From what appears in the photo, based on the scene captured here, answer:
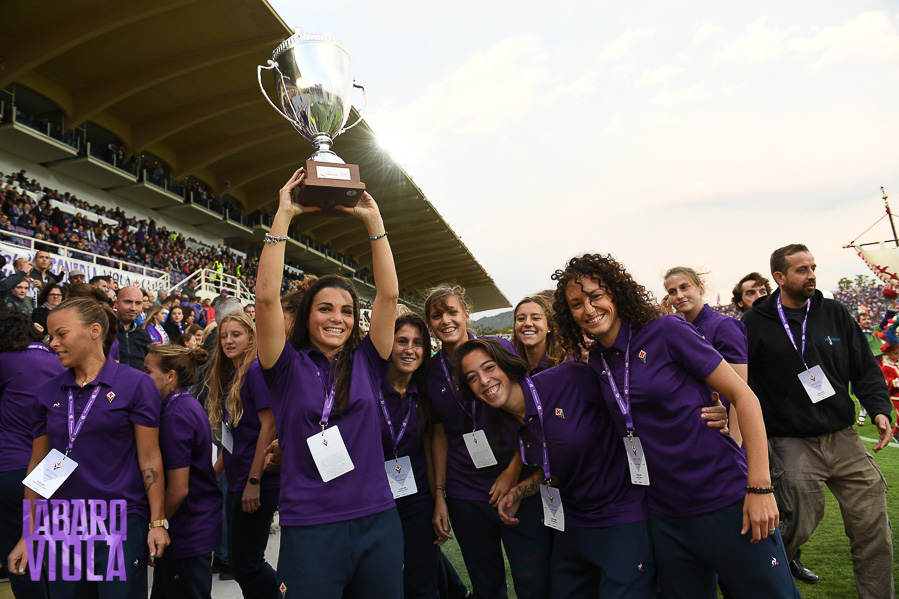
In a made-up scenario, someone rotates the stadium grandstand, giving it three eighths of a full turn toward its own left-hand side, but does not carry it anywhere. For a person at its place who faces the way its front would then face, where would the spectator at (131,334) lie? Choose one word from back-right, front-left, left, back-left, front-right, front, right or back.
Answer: back

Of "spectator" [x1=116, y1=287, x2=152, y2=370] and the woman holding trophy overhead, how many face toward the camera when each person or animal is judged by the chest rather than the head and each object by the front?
2

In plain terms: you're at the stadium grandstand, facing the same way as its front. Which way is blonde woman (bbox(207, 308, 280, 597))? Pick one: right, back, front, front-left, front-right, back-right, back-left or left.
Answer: front-right

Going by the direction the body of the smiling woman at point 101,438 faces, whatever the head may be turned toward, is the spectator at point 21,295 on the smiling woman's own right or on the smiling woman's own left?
on the smiling woman's own right

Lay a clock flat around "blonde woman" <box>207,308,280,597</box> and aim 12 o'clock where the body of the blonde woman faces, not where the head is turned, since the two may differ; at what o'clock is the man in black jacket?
The man in black jacket is roughly at 8 o'clock from the blonde woman.

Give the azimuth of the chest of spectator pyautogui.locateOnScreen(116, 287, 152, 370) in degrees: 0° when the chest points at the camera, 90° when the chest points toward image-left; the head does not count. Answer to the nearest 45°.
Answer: approximately 0°

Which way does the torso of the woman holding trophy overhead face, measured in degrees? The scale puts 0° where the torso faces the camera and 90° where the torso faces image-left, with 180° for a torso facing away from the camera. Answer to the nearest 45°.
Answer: approximately 0°

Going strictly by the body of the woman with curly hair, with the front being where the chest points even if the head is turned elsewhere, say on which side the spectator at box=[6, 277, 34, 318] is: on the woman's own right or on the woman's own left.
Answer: on the woman's own right

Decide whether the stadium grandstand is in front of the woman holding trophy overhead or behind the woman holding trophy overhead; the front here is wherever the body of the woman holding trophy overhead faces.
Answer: behind

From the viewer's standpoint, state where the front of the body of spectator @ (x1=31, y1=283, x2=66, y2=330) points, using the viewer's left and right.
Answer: facing the viewer and to the right of the viewer
